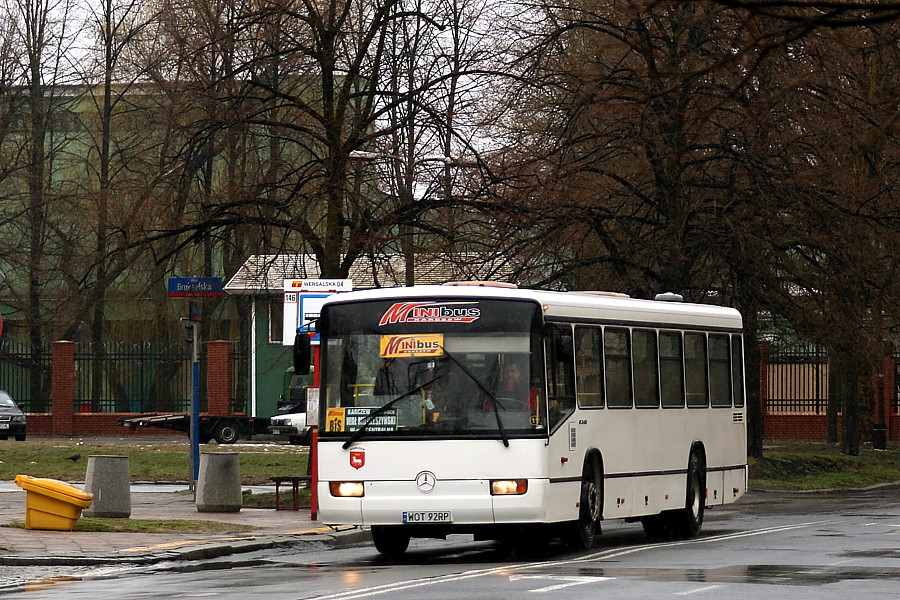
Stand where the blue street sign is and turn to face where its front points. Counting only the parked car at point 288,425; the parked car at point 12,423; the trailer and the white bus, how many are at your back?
3

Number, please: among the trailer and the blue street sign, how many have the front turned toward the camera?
1

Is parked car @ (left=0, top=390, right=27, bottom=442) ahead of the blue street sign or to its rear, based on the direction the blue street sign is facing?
to the rear

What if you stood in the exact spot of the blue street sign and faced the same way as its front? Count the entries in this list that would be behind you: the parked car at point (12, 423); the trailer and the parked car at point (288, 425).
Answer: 3

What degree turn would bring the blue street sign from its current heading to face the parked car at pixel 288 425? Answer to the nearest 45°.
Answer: approximately 180°
